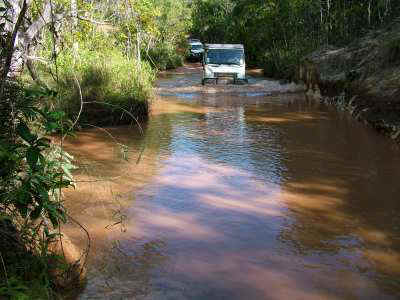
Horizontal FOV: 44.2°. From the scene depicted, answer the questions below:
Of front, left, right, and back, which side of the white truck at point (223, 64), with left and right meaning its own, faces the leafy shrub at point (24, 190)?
front

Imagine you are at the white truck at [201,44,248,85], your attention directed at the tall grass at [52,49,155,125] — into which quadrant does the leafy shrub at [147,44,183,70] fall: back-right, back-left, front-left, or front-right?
back-right

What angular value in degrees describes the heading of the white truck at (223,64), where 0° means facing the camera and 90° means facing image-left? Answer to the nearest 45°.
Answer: approximately 0°

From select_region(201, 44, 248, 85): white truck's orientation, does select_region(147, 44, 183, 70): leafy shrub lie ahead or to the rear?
to the rear

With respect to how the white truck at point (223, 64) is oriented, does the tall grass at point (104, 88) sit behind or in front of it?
in front
